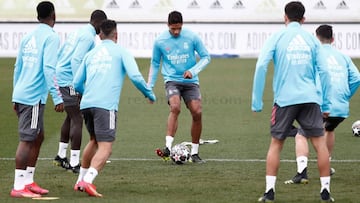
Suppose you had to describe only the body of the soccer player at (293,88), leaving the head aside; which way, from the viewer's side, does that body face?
away from the camera

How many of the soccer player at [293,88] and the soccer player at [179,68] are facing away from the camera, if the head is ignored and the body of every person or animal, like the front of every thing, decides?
1

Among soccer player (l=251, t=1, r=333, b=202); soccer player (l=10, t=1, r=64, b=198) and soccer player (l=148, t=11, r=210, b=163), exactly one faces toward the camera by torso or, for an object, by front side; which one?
soccer player (l=148, t=11, r=210, b=163)

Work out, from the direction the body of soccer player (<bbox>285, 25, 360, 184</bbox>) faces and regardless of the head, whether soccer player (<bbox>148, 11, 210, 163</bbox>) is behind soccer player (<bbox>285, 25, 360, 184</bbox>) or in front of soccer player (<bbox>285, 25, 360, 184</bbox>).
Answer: in front

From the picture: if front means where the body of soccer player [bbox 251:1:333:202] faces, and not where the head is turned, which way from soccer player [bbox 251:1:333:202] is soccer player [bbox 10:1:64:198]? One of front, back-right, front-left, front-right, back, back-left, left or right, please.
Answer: left

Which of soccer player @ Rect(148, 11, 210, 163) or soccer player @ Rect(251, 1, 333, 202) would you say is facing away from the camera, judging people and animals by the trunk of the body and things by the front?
soccer player @ Rect(251, 1, 333, 202)

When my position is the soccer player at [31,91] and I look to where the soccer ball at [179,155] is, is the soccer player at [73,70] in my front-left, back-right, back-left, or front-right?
front-left

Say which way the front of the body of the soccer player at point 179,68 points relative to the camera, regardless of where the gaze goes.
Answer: toward the camera

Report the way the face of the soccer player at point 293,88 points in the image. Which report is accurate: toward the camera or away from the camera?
away from the camera

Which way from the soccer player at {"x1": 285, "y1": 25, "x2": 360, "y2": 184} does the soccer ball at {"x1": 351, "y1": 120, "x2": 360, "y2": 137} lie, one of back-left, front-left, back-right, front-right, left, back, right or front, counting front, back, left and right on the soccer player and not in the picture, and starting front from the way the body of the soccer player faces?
front-right

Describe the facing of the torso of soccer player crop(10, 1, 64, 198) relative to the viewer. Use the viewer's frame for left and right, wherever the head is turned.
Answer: facing away from the viewer and to the right of the viewer

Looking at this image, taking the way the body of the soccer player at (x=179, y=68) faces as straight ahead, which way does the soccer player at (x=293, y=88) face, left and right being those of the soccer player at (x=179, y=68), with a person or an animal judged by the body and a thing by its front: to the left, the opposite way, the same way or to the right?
the opposite way

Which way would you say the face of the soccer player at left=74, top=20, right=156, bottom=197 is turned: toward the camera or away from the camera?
away from the camera
